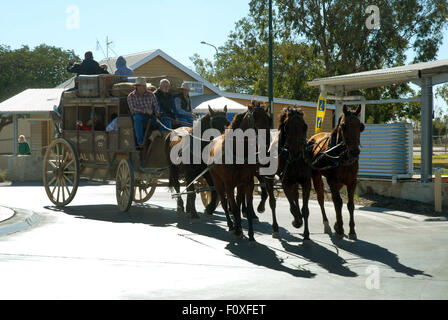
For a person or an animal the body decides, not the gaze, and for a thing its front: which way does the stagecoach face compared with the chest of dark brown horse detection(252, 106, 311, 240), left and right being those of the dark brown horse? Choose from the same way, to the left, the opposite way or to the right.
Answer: the same way

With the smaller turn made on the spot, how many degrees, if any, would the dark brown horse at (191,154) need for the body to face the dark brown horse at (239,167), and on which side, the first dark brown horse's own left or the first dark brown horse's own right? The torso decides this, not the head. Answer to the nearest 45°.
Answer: approximately 45° to the first dark brown horse's own right

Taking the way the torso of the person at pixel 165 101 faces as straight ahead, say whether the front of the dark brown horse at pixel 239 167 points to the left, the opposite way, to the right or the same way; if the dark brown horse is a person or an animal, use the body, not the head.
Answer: the same way

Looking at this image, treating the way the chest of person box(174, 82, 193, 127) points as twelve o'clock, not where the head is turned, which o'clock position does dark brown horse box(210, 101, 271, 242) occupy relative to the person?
The dark brown horse is roughly at 1 o'clock from the person.

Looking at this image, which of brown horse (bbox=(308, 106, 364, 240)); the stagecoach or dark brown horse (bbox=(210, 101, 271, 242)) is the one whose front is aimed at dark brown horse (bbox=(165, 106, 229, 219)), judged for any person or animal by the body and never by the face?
the stagecoach

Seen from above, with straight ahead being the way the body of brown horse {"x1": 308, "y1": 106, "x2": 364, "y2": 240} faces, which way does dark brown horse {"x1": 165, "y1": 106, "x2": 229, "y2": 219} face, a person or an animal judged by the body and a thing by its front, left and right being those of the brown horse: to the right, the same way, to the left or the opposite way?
the same way

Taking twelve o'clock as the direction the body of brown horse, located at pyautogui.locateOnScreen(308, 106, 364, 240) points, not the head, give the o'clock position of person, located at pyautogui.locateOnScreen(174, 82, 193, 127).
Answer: The person is roughly at 6 o'clock from the brown horse.

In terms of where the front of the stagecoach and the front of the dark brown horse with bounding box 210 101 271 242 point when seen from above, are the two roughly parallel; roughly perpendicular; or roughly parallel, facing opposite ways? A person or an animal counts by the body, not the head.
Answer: roughly parallel

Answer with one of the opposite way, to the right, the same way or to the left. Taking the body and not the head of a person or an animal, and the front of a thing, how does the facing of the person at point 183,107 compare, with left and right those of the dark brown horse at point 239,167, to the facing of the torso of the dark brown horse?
the same way

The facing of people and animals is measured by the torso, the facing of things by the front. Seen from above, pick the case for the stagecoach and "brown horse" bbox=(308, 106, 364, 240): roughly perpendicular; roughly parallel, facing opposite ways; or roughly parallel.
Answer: roughly parallel

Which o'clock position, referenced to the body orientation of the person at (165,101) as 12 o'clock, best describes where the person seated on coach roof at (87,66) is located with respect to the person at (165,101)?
the person seated on coach roof at (87,66) is roughly at 6 o'clock from the person at (165,101).

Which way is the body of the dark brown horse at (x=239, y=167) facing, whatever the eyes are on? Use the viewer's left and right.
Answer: facing the viewer and to the right of the viewer

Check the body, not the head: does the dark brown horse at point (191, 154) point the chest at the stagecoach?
no

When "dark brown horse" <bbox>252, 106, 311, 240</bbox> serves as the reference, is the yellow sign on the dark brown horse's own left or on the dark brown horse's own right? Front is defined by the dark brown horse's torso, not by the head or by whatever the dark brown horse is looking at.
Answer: on the dark brown horse's own left

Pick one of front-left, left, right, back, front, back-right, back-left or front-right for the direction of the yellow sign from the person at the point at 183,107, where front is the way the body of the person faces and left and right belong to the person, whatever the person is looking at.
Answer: left
